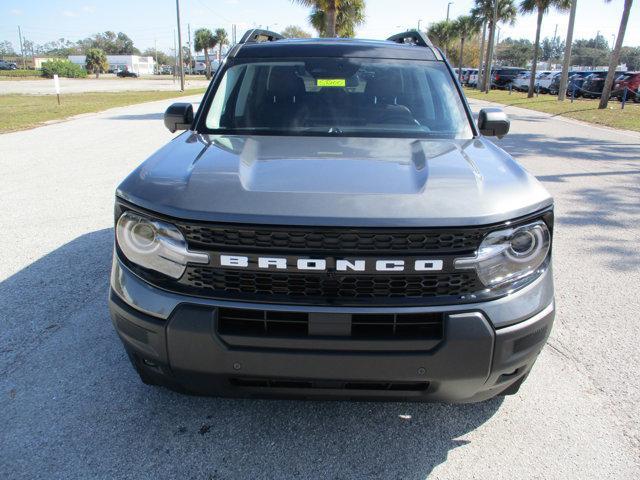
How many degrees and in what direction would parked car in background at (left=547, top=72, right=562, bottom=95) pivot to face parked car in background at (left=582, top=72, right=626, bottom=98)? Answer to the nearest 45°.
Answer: approximately 45° to its left

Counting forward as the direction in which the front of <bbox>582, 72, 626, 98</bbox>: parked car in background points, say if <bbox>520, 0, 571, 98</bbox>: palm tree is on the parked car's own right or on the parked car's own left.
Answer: on the parked car's own right

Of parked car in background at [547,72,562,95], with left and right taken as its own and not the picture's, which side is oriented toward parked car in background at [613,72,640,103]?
left

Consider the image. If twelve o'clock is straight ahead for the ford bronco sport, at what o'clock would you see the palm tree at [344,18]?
The palm tree is roughly at 6 o'clock from the ford bronco sport.
